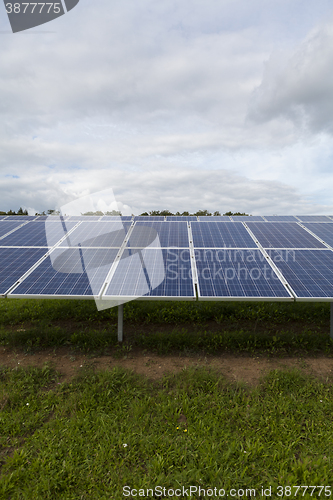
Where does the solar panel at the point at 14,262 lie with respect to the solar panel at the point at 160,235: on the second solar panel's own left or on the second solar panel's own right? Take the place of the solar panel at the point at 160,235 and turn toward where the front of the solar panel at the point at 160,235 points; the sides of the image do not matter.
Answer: on the second solar panel's own right

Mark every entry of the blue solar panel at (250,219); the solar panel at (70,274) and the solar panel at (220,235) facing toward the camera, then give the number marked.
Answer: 3

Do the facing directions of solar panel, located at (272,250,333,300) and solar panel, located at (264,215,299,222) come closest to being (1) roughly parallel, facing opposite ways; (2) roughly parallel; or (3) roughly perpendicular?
roughly parallel

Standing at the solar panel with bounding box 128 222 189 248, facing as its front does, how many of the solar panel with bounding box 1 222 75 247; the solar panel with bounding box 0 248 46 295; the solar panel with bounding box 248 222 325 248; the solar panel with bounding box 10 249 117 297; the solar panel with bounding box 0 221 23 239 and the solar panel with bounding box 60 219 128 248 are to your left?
1

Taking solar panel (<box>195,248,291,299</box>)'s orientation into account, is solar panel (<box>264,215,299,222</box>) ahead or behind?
behind

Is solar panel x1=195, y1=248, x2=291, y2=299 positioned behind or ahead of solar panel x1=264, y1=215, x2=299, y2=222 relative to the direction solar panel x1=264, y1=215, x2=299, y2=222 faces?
ahead

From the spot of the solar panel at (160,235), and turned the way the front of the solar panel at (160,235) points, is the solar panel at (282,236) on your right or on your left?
on your left

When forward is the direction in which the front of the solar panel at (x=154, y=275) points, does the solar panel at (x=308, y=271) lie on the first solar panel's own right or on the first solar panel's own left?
on the first solar panel's own left

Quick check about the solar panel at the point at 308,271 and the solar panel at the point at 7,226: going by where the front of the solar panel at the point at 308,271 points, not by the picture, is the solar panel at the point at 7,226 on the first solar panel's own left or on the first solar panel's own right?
on the first solar panel's own right

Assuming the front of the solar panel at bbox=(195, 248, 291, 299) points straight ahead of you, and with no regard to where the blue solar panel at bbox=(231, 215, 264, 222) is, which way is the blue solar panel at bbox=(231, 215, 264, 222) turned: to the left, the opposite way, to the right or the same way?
the same way

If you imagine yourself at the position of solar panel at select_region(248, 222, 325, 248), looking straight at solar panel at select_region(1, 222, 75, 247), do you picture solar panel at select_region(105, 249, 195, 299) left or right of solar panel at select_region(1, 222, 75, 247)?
left

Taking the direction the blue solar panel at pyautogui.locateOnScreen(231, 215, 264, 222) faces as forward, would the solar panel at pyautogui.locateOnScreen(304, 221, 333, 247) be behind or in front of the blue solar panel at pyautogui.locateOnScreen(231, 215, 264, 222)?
in front

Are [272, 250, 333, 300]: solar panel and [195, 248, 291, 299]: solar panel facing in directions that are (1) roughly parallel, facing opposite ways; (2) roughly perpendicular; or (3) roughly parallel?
roughly parallel

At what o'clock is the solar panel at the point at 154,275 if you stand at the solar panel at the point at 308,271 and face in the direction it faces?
the solar panel at the point at 154,275 is roughly at 2 o'clock from the solar panel at the point at 308,271.

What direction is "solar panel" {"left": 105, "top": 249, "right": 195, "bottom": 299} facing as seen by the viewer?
toward the camera

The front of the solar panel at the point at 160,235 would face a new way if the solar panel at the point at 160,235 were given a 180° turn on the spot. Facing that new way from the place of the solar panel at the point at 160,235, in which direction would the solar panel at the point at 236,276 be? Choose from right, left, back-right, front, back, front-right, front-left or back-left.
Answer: back-right

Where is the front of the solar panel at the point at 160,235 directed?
toward the camera

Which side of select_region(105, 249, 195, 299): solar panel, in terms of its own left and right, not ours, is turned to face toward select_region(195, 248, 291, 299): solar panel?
left

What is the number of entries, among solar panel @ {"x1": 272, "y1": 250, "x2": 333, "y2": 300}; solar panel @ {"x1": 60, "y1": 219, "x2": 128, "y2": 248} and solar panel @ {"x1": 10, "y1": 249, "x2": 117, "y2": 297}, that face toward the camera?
3
